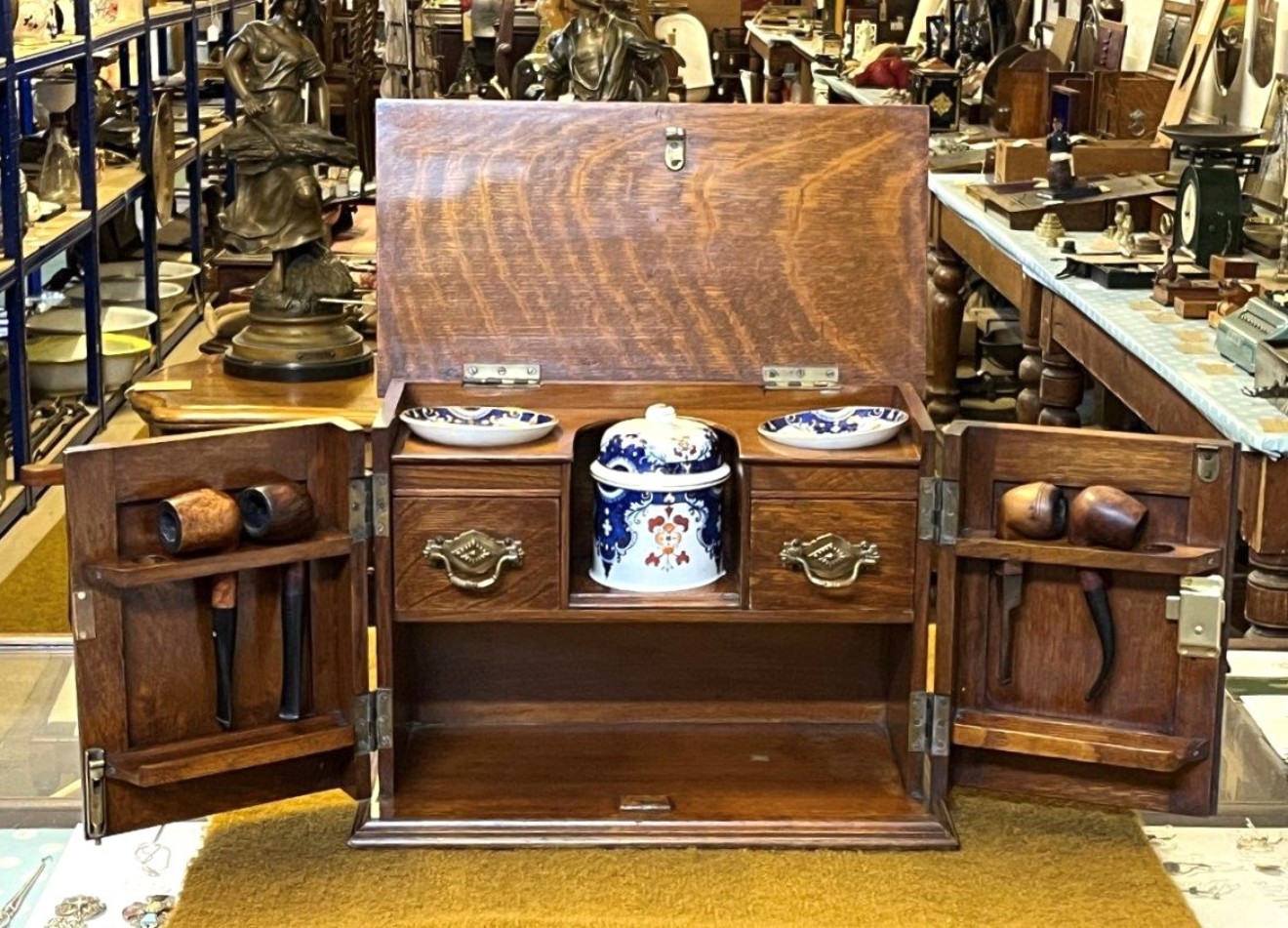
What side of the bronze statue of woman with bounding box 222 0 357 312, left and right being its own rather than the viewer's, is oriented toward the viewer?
front

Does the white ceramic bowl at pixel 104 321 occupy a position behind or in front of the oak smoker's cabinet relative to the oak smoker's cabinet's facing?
behind

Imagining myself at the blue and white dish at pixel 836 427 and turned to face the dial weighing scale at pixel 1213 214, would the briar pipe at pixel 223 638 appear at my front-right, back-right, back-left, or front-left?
back-left

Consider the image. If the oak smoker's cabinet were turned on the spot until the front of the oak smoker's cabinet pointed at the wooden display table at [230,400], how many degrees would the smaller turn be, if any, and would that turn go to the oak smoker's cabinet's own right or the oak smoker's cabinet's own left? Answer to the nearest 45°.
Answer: approximately 135° to the oak smoker's cabinet's own right

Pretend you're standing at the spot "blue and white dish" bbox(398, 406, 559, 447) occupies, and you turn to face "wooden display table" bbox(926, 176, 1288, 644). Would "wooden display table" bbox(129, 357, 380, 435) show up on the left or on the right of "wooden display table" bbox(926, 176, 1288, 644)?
left
